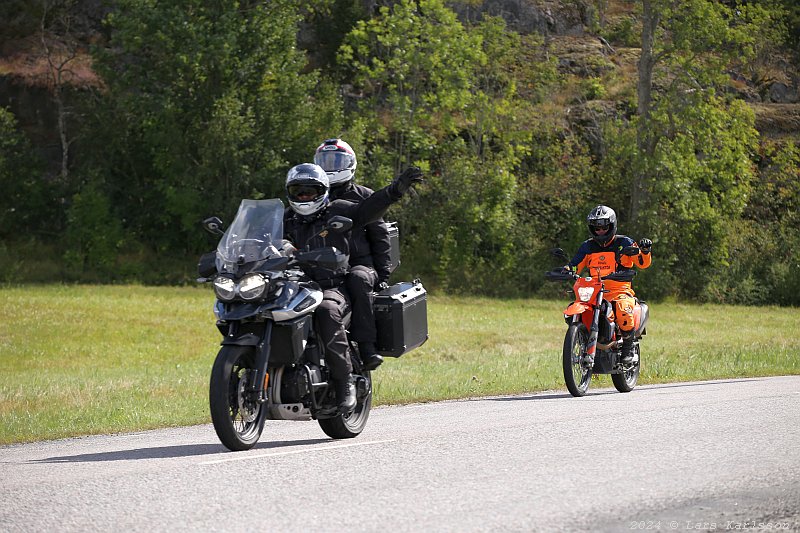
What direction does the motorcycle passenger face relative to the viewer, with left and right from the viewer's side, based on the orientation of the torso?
facing the viewer and to the left of the viewer

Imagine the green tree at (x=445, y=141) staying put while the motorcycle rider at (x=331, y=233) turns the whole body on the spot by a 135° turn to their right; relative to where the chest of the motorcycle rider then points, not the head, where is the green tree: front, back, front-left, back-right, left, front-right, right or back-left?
front

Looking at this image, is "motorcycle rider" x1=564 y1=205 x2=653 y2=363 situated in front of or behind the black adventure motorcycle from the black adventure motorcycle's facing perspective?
behind

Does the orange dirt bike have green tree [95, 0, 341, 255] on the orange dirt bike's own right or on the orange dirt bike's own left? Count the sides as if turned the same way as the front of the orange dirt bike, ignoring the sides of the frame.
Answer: on the orange dirt bike's own right

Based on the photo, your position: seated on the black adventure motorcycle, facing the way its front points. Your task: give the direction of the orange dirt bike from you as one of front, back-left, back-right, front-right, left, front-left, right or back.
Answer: back

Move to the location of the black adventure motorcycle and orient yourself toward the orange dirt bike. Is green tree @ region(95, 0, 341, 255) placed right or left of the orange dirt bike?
left

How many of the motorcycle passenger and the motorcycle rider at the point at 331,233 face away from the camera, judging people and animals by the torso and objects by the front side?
0

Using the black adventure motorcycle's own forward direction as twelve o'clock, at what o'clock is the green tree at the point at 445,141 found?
The green tree is roughly at 5 o'clock from the black adventure motorcycle.
